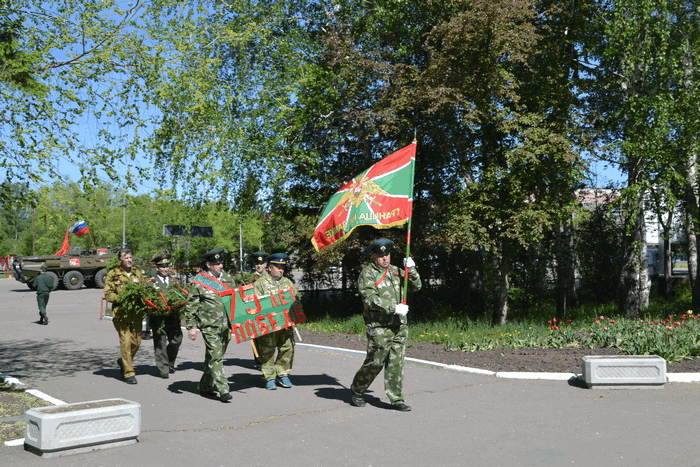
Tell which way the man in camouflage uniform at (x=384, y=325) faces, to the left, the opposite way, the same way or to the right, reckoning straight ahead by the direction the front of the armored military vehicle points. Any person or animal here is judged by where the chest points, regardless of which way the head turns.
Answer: to the left

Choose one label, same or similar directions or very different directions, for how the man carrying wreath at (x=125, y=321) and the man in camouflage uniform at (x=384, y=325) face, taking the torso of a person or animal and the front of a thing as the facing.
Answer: same or similar directions

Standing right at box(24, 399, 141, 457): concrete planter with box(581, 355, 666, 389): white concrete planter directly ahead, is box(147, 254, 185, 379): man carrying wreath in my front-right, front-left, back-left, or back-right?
front-left

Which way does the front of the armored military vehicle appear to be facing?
to the viewer's left

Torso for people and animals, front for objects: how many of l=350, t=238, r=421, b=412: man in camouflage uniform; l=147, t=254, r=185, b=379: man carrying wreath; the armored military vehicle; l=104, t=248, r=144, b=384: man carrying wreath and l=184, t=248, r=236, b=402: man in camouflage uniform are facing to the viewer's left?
1

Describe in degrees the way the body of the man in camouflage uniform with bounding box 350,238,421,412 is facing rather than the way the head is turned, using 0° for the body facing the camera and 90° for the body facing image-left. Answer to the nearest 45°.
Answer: approximately 315°

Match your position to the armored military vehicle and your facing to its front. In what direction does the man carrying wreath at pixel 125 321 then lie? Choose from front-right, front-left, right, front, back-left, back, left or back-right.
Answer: left

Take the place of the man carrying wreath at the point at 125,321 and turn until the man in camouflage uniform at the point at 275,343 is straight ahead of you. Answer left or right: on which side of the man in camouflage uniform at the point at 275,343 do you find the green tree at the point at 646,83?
left

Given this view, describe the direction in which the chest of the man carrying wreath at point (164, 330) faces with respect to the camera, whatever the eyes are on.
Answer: toward the camera

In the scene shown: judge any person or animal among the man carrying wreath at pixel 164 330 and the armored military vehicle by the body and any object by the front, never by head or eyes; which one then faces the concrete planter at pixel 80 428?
the man carrying wreath

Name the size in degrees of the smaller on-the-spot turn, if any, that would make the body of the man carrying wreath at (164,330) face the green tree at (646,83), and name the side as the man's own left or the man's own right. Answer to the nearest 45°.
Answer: approximately 90° to the man's own left

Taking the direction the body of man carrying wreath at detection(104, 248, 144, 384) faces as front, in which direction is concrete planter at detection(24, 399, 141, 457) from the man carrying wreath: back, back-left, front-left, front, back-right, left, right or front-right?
front-right

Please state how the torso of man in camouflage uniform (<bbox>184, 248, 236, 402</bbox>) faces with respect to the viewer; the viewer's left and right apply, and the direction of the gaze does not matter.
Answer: facing the viewer and to the right of the viewer

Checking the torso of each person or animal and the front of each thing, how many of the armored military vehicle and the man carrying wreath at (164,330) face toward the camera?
1

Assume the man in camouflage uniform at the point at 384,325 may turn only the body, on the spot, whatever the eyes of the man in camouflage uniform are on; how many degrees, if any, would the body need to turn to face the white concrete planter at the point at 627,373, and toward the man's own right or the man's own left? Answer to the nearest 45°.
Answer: approximately 45° to the man's own left

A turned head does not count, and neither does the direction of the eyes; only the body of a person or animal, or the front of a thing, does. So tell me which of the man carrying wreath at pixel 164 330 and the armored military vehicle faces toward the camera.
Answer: the man carrying wreath

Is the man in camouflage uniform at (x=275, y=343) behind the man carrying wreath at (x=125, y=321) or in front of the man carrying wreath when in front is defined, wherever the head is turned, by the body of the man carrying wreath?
in front

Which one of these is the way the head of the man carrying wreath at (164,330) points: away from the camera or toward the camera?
toward the camera

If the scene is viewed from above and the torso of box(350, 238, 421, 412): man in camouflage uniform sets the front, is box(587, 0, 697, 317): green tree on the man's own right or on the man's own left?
on the man's own left
